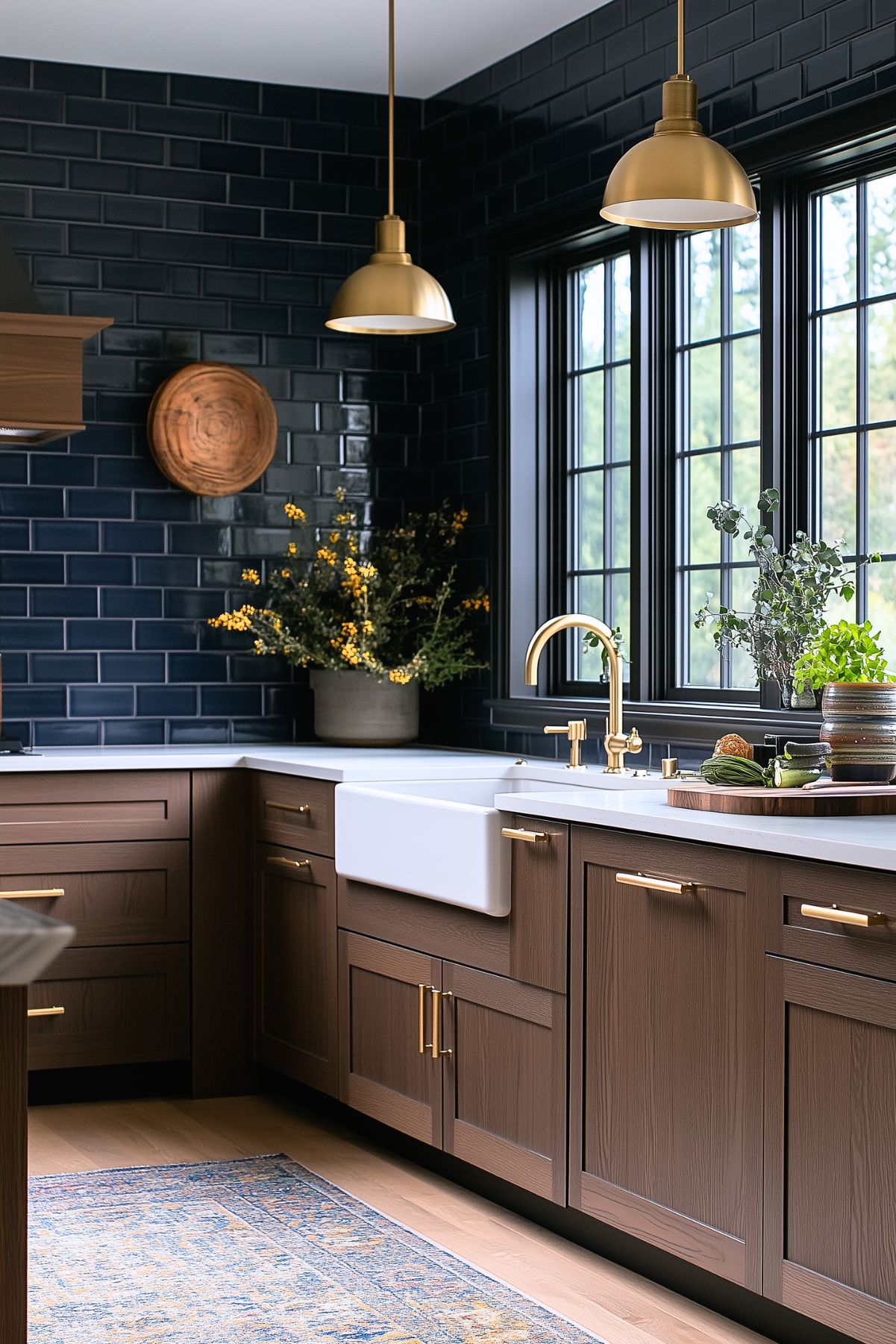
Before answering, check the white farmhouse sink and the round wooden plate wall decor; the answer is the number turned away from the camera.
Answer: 0

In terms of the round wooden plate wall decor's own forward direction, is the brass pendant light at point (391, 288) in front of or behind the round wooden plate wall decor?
in front

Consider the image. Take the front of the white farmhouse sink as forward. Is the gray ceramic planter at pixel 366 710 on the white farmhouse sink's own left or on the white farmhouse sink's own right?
on the white farmhouse sink's own right

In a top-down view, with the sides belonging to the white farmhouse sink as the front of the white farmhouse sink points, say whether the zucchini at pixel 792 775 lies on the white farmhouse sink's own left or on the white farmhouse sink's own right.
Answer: on the white farmhouse sink's own left

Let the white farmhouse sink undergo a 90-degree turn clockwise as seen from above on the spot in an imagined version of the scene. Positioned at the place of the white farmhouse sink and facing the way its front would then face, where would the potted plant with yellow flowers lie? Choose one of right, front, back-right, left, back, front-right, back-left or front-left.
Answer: front-right

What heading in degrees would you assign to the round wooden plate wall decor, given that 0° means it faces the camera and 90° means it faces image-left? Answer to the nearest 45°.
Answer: approximately 0°

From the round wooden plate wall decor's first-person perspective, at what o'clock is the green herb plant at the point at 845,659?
The green herb plant is roughly at 11 o'clock from the round wooden plate wall decor.

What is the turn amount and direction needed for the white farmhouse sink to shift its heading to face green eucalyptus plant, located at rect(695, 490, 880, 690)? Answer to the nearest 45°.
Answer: approximately 135° to its left
